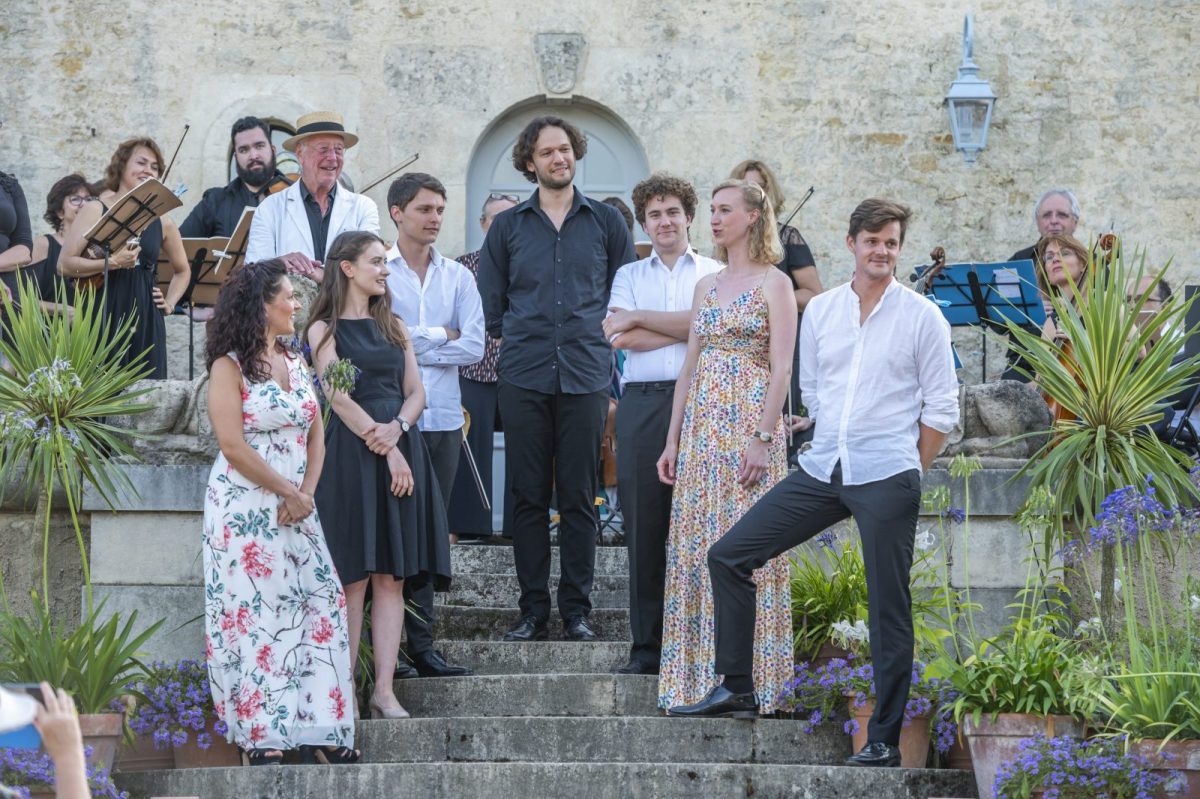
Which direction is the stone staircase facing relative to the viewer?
toward the camera

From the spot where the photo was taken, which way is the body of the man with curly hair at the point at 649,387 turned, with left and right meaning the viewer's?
facing the viewer

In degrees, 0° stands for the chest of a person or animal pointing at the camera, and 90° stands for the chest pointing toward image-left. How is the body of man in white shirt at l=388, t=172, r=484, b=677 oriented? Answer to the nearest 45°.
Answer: approximately 315°

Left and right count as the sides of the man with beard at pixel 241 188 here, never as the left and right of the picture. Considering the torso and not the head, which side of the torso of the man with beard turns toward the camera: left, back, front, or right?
front

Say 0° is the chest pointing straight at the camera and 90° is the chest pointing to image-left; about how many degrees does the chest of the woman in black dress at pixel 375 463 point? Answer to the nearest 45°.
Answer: approximately 315°

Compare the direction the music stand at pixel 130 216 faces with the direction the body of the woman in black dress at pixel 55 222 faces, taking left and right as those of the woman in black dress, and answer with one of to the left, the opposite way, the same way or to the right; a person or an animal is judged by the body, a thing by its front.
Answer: the opposite way

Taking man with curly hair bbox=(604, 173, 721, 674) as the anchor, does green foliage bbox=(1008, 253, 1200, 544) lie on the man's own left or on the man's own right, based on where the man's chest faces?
on the man's own left

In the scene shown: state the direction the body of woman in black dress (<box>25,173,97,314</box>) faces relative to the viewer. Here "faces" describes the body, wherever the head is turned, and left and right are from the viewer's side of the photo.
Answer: facing the viewer and to the right of the viewer

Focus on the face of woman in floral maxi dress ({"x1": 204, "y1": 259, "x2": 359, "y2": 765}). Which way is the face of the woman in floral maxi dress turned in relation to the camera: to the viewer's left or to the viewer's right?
to the viewer's right

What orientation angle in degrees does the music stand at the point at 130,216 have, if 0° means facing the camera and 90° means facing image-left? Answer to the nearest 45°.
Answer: approximately 135°

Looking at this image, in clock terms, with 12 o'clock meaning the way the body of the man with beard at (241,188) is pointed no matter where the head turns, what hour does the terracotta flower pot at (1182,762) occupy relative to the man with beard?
The terracotta flower pot is roughly at 11 o'clock from the man with beard.
